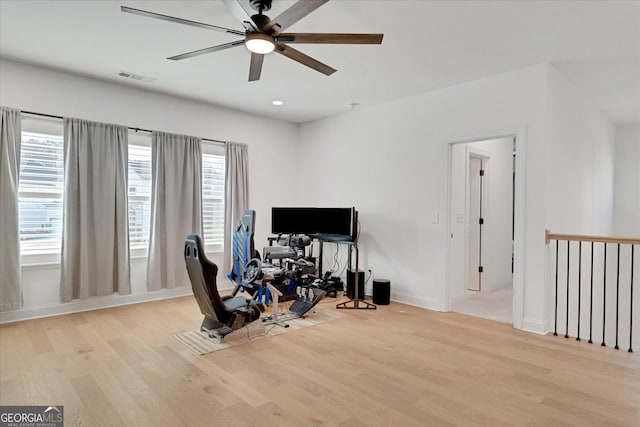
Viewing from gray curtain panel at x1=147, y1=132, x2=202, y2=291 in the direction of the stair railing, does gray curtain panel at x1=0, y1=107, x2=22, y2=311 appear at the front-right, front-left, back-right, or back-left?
back-right

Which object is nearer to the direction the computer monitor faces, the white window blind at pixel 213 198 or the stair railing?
the white window blind

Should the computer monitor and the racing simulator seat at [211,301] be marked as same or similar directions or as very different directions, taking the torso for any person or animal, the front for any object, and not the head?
very different directions

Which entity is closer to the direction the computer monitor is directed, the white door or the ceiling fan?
the ceiling fan

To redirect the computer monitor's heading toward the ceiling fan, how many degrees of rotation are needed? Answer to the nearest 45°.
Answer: approximately 45° to its left

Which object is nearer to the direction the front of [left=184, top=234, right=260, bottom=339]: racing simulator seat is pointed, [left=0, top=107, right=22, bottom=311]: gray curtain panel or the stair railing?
the stair railing

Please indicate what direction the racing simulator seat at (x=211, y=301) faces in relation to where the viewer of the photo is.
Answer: facing away from the viewer and to the right of the viewer

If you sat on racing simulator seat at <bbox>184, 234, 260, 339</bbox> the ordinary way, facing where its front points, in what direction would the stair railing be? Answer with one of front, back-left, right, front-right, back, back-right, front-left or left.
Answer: front-right

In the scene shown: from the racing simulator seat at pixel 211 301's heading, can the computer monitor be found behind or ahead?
ahead

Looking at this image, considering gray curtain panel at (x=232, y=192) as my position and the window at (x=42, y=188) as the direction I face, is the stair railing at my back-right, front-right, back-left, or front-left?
back-left

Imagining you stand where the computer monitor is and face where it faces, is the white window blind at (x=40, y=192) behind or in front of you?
in front

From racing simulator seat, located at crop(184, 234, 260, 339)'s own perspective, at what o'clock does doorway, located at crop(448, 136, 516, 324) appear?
The doorway is roughly at 1 o'clock from the racing simulator seat.

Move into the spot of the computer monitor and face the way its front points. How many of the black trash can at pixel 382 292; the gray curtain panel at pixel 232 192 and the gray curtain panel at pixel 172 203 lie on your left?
1

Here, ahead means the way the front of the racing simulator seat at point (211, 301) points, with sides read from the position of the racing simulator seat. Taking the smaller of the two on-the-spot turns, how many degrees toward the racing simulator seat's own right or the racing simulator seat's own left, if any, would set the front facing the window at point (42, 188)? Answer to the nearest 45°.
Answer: approximately 90° to the racing simulator seat's own left

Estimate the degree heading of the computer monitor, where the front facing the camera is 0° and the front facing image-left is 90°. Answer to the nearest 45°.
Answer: approximately 45°

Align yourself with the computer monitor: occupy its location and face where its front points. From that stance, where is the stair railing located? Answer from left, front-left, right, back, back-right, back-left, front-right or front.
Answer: back-left

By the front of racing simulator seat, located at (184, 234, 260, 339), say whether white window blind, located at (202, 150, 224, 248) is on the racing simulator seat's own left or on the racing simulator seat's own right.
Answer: on the racing simulator seat's own left
